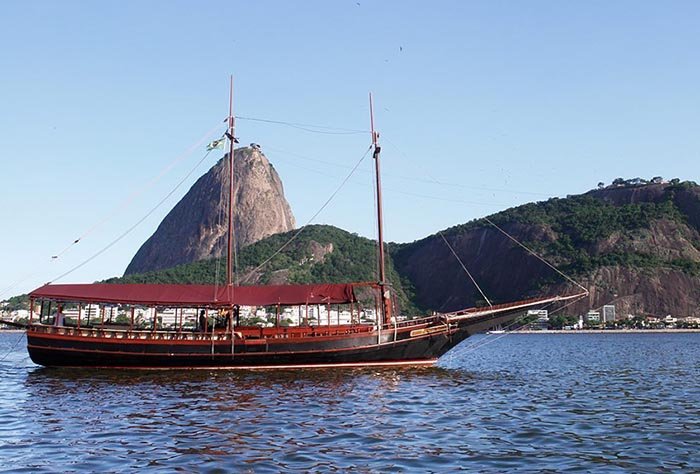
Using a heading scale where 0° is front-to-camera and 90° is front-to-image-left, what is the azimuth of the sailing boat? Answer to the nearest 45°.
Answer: approximately 270°
